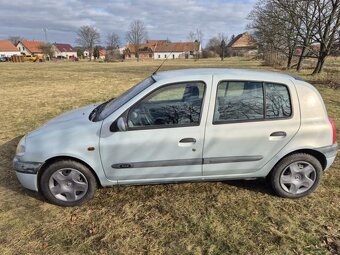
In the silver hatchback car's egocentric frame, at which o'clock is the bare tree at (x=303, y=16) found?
The bare tree is roughly at 4 o'clock from the silver hatchback car.

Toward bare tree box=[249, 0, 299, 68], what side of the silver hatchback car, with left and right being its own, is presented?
right

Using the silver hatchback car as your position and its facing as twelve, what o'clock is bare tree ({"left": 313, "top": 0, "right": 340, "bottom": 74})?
The bare tree is roughly at 4 o'clock from the silver hatchback car.

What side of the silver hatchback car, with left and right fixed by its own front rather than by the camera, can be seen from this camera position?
left
